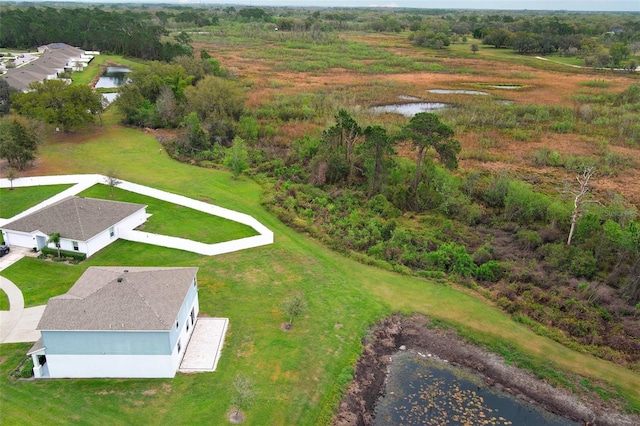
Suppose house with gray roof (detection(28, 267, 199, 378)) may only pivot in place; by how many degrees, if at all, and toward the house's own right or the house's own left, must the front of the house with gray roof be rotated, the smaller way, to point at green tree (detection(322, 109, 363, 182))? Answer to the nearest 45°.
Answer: approximately 135° to the house's own right

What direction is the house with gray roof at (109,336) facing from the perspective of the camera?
to the viewer's left

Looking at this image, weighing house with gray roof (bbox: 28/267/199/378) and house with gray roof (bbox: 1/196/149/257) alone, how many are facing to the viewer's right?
0

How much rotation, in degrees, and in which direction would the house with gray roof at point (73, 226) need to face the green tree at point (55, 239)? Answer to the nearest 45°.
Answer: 0° — it already faces it

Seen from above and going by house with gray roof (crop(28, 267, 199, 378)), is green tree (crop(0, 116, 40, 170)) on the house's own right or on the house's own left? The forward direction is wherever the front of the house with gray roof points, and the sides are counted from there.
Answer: on the house's own right

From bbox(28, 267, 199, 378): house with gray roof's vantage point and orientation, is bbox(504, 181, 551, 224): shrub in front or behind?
behind

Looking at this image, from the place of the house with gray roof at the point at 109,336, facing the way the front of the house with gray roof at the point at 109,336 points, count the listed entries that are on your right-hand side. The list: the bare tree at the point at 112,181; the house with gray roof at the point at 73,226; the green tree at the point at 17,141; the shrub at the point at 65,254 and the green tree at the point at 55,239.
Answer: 5

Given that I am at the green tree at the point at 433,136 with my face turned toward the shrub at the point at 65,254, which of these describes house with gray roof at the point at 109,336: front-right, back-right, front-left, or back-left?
front-left

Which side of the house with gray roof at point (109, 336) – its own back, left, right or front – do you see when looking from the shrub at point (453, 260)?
back

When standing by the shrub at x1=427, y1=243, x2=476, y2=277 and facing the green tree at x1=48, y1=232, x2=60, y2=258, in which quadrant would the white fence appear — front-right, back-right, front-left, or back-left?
front-right

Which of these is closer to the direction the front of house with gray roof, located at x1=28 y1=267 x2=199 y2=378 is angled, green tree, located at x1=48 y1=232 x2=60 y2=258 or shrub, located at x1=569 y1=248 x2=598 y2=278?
the green tree

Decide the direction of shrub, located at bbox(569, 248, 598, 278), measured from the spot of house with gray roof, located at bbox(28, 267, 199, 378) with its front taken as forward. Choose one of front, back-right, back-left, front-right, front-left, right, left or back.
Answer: back

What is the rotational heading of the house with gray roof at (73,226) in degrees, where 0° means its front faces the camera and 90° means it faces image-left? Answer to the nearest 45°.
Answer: approximately 45°

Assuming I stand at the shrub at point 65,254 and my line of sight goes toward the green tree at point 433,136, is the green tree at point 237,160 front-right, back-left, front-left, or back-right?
front-left
